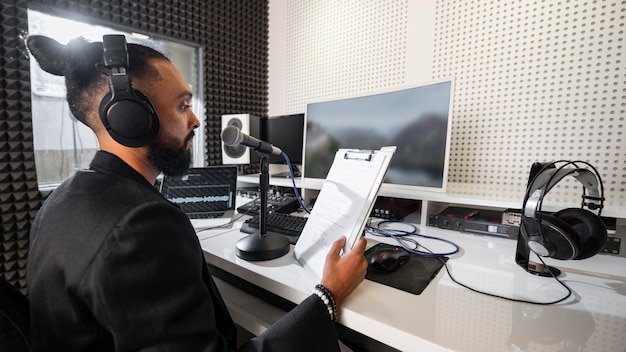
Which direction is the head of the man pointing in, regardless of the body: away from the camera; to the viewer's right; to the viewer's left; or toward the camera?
to the viewer's right

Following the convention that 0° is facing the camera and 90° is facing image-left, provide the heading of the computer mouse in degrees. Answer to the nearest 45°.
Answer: approximately 225°

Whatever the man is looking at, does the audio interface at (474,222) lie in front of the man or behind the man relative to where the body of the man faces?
in front

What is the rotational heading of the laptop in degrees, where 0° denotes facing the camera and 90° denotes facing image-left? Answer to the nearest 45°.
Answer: approximately 0°

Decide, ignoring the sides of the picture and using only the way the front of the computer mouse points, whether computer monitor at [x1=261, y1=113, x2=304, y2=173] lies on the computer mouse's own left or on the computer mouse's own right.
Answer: on the computer mouse's own left

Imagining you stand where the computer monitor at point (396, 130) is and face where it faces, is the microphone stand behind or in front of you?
in front

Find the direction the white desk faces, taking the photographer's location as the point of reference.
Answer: facing the viewer and to the left of the viewer

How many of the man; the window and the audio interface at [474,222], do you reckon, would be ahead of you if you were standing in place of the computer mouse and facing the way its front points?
1

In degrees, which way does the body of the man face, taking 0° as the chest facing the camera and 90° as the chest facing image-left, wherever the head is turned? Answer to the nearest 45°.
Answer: approximately 225°

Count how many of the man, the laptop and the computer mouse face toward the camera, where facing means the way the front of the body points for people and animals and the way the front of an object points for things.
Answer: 1

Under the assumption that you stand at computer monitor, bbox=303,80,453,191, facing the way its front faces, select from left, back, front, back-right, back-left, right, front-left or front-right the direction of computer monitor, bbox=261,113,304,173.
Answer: right
